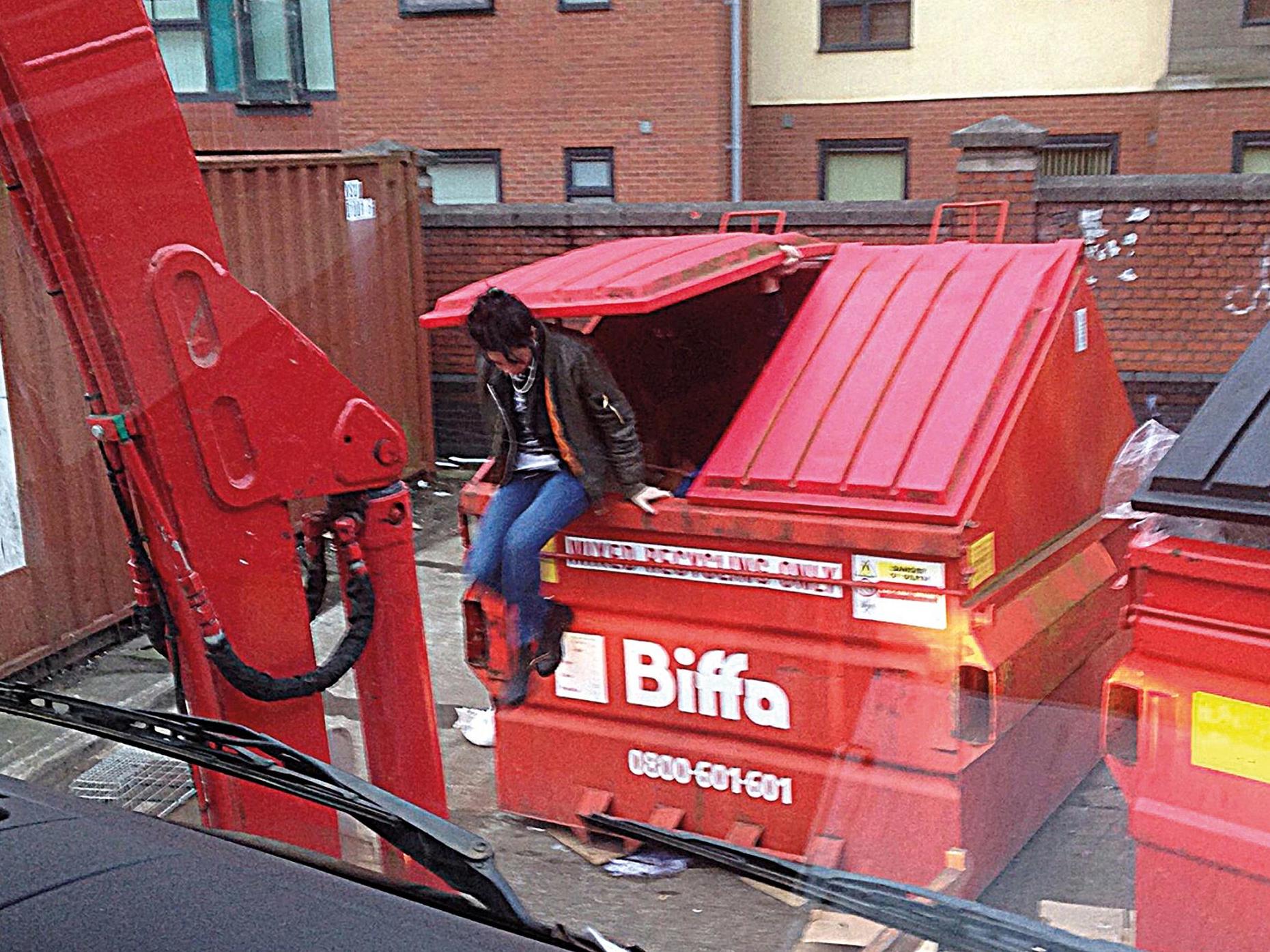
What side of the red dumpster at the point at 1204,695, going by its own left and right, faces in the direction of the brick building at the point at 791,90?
back

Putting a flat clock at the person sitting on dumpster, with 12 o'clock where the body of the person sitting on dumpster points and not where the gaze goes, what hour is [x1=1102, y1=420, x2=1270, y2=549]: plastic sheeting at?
The plastic sheeting is roughly at 8 o'clock from the person sitting on dumpster.

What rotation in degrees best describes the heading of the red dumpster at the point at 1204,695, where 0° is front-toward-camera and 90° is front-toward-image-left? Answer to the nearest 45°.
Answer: approximately 0°

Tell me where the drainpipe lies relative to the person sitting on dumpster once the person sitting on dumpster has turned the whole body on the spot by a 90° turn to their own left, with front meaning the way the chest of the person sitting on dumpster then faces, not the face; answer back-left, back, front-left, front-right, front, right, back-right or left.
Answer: back-left

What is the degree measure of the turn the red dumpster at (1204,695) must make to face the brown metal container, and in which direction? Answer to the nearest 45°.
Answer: approximately 135° to its right

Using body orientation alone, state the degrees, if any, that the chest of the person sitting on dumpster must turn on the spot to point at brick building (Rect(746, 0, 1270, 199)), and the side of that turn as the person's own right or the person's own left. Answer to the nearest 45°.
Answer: approximately 180°

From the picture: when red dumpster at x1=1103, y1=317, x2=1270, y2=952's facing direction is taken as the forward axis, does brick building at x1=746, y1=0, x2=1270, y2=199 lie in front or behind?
behind

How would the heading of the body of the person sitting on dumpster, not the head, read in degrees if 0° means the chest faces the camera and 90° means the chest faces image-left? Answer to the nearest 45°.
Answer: approximately 45°

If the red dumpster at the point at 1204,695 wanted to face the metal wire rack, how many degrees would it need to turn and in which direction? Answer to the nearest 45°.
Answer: approximately 45° to its right

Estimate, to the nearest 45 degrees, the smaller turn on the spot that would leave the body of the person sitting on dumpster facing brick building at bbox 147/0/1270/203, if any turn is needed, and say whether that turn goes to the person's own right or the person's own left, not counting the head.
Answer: approximately 135° to the person's own right
